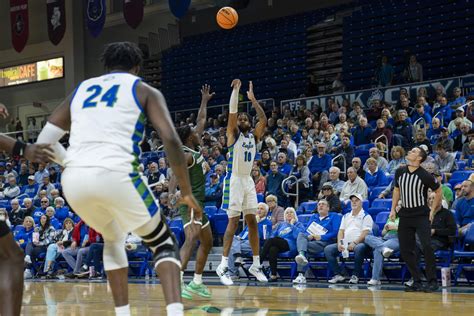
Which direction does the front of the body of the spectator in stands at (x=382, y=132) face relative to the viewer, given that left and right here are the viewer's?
facing the viewer and to the left of the viewer

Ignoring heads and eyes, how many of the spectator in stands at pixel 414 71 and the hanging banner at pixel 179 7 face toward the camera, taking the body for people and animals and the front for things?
2

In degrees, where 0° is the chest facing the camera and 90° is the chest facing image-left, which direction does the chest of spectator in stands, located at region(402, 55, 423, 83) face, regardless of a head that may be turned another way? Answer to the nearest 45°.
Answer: approximately 0°

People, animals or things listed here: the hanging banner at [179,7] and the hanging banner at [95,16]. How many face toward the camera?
2

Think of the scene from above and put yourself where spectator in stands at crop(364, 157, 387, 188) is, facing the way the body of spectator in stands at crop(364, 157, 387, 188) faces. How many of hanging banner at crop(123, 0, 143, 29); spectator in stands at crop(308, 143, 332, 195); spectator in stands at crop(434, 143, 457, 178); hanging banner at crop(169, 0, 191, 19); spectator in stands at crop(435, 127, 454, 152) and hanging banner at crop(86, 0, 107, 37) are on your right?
4

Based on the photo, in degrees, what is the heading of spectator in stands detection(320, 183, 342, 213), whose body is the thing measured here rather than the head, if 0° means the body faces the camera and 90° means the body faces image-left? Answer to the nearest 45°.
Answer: approximately 45°

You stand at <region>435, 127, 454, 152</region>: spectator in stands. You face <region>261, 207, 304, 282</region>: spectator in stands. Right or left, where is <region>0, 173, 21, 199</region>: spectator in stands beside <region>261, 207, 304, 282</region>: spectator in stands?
right

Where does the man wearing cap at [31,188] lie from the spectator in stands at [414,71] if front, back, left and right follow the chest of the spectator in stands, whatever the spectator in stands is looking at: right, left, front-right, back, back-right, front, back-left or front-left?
right

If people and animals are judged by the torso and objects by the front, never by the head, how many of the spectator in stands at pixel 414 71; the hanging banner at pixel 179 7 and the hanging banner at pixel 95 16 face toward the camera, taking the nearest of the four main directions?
3

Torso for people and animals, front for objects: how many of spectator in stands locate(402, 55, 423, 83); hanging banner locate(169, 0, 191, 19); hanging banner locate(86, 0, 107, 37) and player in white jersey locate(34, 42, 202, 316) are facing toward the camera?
3

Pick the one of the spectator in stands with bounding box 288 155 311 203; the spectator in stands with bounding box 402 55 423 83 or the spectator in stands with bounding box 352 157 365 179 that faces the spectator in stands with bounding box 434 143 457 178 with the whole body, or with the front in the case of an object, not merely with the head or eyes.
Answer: the spectator in stands with bounding box 402 55 423 83
